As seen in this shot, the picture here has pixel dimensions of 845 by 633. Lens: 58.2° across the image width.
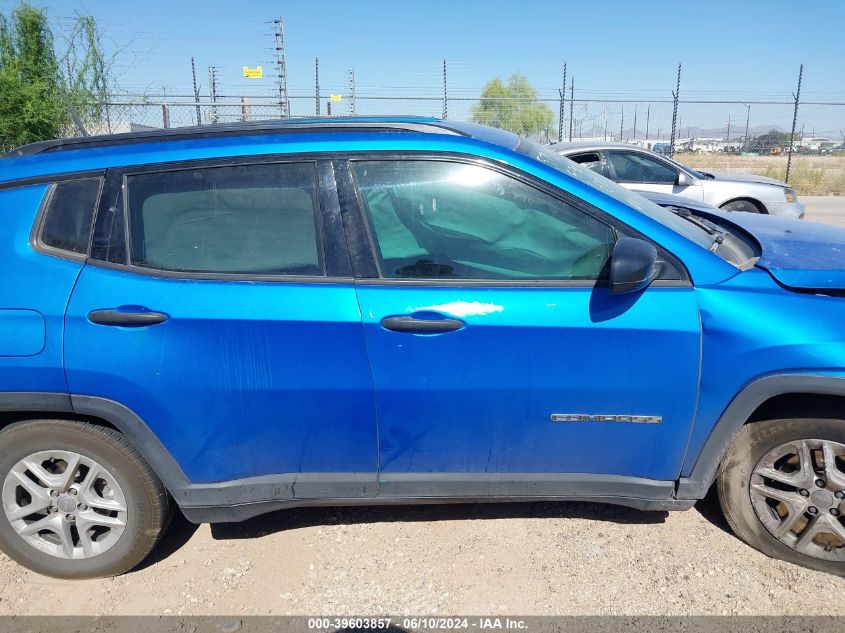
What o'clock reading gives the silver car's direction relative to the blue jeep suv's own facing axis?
The silver car is roughly at 10 o'clock from the blue jeep suv.

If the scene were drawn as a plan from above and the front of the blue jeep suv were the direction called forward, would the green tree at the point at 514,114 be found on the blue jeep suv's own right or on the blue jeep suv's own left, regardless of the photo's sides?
on the blue jeep suv's own left

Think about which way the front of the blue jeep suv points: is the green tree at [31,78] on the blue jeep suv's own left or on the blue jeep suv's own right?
on the blue jeep suv's own left

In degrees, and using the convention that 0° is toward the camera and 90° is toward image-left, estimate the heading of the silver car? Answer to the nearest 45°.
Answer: approximately 270°

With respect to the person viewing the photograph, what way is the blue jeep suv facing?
facing to the right of the viewer

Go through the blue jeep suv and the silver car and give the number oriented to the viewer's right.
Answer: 2

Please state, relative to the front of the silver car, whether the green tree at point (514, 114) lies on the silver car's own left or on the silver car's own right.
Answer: on the silver car's own left

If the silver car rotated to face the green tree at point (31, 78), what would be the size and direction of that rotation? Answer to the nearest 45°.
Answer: approximately 180°

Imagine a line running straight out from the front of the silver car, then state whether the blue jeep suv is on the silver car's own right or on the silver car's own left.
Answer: on the silver car's own right
